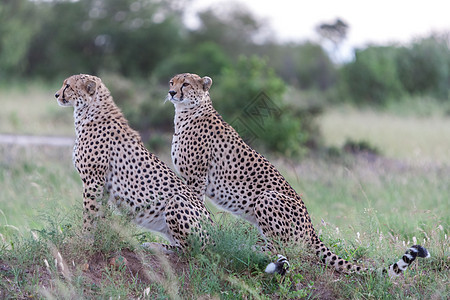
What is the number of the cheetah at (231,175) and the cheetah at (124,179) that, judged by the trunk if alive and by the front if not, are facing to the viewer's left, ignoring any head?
2

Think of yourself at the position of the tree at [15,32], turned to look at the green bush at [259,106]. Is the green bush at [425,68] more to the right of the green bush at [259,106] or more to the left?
left

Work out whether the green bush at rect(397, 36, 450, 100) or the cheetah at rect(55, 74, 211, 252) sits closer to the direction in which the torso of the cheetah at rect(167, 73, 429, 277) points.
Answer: the cheetah

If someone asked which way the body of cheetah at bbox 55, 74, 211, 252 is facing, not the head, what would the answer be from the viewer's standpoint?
to the viewer's left

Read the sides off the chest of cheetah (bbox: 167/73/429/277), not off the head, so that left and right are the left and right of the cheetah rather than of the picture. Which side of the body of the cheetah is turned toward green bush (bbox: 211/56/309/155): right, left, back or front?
right

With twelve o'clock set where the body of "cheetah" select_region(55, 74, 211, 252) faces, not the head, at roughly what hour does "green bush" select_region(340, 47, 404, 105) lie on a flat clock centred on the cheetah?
The green bush is roughly at 4 o'clock from the cheetah.

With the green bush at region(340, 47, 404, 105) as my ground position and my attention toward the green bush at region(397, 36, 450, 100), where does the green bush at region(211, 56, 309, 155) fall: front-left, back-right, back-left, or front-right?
back-right

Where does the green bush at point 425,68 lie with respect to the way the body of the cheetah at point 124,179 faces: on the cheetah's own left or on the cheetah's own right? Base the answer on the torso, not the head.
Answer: on the cheetah's own right

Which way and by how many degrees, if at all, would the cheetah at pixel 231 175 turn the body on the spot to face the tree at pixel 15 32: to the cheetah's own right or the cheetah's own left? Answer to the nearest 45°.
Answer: approximately 45° to the cheetah's own right

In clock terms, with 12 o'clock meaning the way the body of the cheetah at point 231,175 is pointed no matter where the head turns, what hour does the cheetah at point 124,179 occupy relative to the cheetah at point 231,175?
the cheetah at point 124,179 is roughly at 11 o'clock from the cheetah at point 231,175.

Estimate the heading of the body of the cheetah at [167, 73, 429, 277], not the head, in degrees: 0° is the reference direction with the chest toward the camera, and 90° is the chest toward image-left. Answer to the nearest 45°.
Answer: approximately 90°

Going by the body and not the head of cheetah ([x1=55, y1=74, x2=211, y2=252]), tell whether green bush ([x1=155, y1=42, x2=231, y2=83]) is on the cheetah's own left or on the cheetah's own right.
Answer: on the cheetah's own right
